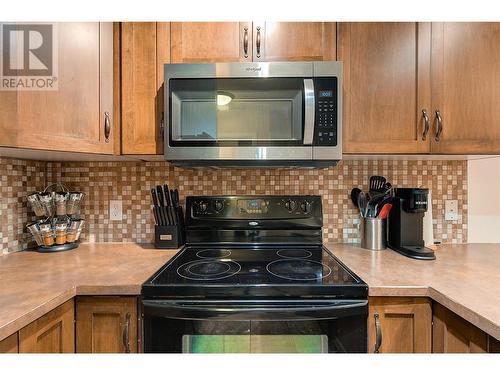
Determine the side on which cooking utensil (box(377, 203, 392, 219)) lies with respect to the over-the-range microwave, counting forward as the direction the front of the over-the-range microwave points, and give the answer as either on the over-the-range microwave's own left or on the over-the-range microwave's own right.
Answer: on the over-the-range microwave's own left

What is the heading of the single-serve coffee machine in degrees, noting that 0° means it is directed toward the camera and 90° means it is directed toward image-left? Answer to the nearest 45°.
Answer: approximately 315°

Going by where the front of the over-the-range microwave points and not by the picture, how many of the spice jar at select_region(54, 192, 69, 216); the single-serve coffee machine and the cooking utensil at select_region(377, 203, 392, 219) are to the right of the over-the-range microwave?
1

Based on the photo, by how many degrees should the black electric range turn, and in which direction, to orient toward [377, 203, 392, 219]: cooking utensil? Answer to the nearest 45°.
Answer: approximately 135° to its left

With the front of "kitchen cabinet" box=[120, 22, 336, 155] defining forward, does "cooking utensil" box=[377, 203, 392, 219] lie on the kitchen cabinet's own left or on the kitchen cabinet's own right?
on the kitchen cabinet's own left
